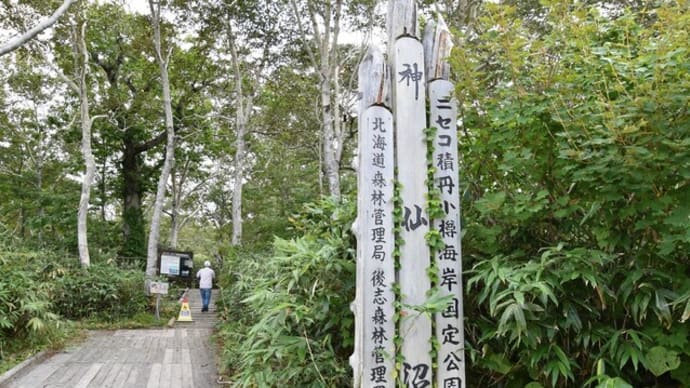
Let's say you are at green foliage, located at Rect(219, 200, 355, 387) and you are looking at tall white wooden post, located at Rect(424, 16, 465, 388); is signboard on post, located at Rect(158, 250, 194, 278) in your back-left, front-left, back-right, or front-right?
back-left

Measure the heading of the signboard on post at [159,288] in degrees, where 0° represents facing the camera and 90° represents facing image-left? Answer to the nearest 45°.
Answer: approximately 0°

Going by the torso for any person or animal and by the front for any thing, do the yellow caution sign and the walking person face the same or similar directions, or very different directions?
very different directions

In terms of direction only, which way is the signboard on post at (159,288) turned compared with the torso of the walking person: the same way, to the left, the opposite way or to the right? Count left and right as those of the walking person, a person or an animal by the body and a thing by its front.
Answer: the opposite way

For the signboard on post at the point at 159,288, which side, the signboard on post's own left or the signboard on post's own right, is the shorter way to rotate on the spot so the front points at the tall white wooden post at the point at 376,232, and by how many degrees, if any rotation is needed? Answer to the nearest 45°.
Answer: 0° — it already faces it

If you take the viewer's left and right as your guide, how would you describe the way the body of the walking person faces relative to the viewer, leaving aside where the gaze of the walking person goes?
facing away from the viewer

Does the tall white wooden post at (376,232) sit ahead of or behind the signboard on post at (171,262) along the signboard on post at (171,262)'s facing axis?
ahead

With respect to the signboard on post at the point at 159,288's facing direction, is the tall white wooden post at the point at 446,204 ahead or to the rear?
ahead

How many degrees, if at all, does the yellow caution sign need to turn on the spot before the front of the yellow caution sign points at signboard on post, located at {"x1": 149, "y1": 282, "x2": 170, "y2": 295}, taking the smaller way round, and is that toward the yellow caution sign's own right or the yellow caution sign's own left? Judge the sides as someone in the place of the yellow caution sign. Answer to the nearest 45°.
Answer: approximately 45° to the yellow caution sign's own right

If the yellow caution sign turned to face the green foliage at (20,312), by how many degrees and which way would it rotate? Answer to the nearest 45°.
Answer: approximately 45° to its right

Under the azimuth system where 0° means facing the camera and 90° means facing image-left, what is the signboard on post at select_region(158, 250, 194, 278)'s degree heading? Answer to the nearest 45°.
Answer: approximately 0°

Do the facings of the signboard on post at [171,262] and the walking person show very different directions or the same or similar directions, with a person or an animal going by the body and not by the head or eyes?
very different directions

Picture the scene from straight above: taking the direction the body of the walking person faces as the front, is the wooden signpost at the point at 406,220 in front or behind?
behind

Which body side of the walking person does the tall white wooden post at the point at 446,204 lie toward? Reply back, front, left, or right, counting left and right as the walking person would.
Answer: back
